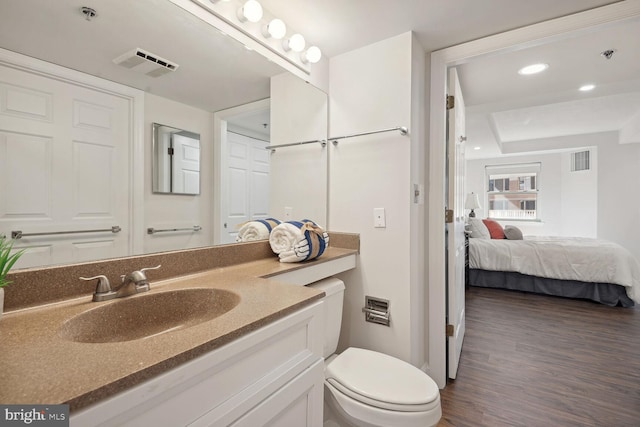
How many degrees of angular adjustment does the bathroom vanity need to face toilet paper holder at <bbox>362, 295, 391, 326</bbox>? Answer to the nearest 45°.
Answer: approximately 90° to its left

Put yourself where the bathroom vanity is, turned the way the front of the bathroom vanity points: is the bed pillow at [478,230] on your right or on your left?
on your left

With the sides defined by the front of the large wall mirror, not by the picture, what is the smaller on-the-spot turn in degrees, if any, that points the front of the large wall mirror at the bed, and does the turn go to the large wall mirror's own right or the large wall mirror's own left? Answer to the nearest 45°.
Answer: approximately 45° to the large wall mirror's own left

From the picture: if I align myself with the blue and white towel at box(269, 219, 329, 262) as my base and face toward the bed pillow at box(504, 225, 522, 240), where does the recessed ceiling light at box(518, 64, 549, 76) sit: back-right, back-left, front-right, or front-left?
front-right

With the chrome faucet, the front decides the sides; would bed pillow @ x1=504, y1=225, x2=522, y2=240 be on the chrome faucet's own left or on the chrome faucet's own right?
on the chrome faucet's own left

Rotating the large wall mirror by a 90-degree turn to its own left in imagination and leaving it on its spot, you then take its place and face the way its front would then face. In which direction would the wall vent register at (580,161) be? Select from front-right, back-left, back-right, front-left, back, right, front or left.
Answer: front-right

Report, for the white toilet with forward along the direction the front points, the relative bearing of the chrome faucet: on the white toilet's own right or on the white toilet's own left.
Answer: on the white toilet's own right

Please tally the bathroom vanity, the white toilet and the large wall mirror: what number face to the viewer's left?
0

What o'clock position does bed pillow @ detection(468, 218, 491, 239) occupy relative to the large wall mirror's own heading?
The bed pillow is roughly at 10 o'clock from the large wall mirror.

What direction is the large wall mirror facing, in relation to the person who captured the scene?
facing the viewer and to the right of the viewer

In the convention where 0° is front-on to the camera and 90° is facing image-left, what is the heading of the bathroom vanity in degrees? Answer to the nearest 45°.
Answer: approximately 315°

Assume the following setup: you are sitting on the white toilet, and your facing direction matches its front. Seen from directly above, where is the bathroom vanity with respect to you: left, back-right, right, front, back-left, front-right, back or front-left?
right

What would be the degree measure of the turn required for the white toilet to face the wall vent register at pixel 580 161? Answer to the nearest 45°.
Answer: approximately 90° to its left
